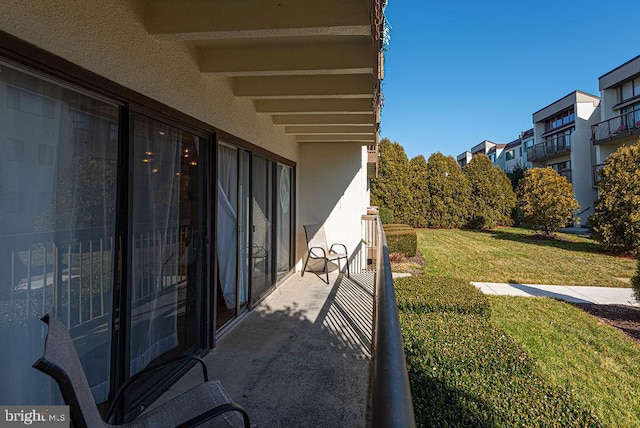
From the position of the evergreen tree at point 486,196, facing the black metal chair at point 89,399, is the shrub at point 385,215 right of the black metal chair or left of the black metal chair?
right

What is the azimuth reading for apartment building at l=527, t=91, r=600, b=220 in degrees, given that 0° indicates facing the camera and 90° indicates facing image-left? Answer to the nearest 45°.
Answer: approximately 45°

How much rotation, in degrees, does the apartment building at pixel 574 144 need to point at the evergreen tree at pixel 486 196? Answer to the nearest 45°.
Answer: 0° — it already faces it

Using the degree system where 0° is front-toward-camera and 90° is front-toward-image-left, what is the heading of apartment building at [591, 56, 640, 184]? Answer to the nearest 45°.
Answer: approximately 45°

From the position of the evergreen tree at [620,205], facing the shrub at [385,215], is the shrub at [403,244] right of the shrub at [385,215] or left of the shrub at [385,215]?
left

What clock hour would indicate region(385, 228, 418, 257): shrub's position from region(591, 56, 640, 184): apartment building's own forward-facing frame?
The shrub is roughly at 11 o'clock from the apartment building.

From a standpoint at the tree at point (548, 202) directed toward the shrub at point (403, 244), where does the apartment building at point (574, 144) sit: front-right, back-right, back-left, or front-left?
back-right

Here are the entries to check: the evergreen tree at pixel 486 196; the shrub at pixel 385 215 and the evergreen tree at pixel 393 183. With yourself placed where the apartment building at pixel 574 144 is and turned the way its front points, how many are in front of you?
3
